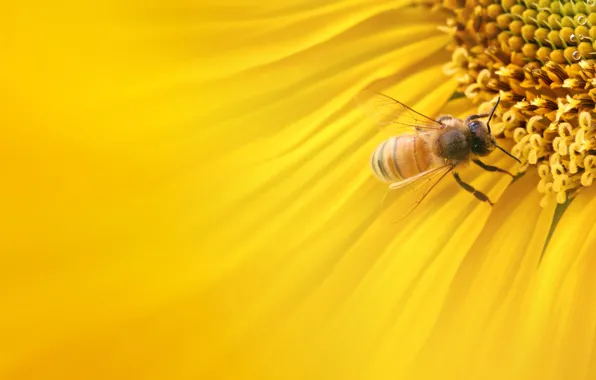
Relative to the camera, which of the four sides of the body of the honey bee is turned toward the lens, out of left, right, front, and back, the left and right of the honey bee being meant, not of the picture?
right

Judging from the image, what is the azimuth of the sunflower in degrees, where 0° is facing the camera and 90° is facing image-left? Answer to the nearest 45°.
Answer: approximately 0°
